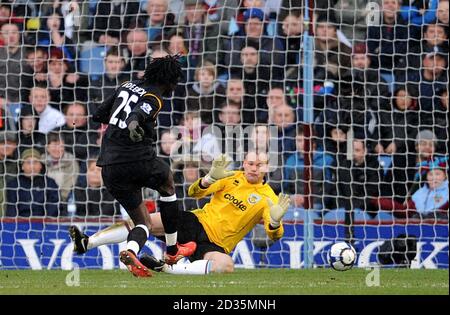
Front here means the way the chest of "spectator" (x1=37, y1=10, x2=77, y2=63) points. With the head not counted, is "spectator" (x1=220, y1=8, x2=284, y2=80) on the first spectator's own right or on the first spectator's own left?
on the first spectator's own left

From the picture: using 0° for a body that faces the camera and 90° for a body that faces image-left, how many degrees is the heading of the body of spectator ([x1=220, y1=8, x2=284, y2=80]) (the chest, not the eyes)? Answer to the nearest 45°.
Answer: approximately 0°

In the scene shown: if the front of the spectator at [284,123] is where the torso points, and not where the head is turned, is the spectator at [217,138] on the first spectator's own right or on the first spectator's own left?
on the first spectator's own right

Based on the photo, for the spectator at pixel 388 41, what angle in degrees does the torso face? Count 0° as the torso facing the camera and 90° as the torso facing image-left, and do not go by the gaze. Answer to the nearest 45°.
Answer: approximately 0°
